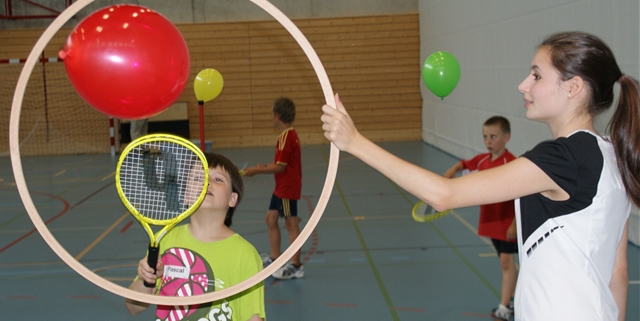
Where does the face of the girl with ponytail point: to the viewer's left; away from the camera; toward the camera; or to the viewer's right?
to the viewer's left

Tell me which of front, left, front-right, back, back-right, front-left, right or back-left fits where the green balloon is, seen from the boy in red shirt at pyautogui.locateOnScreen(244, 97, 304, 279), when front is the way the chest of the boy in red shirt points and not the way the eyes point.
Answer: back

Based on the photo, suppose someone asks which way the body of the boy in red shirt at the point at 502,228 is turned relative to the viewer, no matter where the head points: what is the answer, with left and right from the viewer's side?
facing the viewer and to the left of the viewer

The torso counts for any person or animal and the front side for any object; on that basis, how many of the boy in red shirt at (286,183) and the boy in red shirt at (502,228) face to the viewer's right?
0

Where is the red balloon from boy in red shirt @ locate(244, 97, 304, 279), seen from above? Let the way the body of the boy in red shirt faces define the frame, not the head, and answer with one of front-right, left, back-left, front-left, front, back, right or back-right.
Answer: left

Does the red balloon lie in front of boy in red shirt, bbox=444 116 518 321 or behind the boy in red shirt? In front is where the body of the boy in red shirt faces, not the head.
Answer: in front

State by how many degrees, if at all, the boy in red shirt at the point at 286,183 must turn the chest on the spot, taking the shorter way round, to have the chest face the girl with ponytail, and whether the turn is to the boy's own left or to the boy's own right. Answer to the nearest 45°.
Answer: approximately 90° to the boy's own left

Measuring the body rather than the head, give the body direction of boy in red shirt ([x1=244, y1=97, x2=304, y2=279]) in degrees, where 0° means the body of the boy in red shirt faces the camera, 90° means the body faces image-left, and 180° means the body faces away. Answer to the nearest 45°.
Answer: approximately 90°
